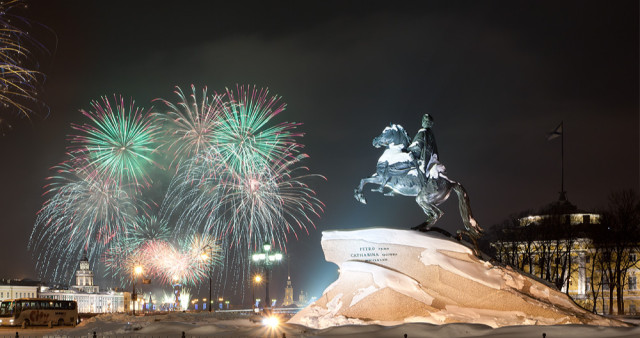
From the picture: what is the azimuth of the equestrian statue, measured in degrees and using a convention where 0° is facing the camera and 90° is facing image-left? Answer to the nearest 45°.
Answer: approximately 90°
